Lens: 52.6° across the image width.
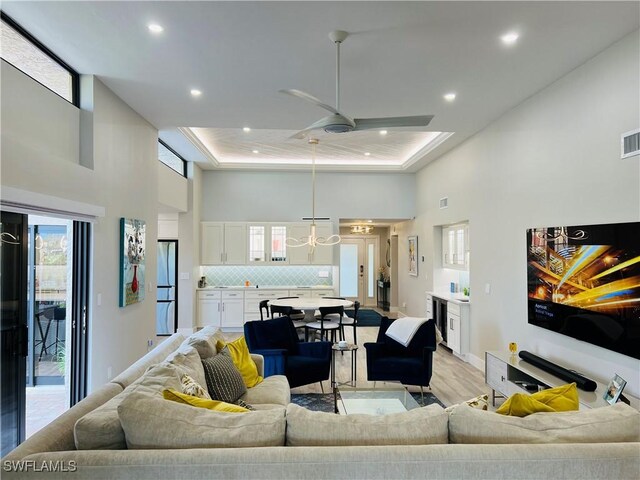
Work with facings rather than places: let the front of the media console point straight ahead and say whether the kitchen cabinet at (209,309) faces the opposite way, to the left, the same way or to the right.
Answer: to the left

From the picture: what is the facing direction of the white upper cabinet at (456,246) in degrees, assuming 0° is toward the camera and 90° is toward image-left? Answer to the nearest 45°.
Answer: approximately 45°

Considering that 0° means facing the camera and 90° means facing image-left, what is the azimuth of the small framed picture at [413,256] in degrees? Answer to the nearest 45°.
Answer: approximately 90°

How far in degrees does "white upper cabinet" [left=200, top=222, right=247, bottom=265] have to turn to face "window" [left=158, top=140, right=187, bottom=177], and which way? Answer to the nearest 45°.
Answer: approximately 45° to its right

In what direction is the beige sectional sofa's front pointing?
away from the camera

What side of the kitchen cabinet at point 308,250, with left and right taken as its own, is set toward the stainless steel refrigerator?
right

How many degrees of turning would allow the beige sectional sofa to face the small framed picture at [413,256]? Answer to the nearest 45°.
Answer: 0° — it already faces it

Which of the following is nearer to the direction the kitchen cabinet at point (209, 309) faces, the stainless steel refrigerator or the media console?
the media console

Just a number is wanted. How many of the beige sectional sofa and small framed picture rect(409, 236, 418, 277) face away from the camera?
1

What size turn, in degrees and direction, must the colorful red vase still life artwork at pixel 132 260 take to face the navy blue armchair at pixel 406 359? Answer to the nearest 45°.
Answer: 0° — it already faces it

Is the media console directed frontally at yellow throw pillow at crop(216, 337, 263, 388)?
yes
